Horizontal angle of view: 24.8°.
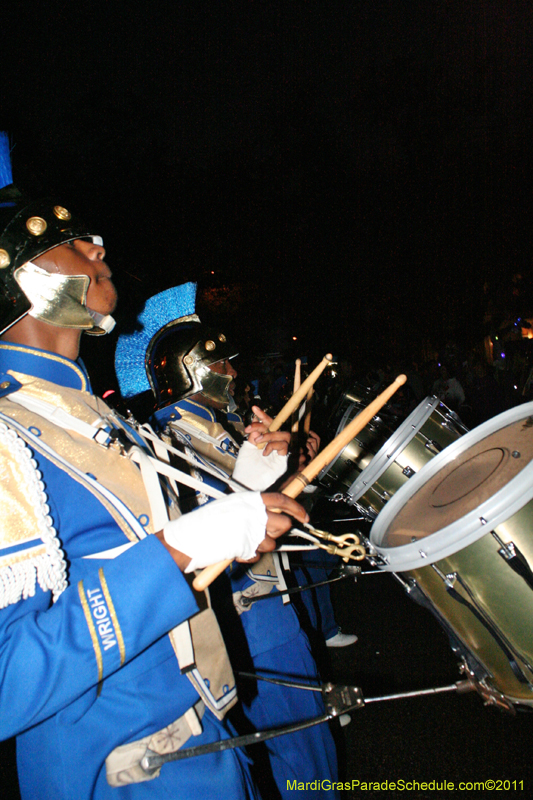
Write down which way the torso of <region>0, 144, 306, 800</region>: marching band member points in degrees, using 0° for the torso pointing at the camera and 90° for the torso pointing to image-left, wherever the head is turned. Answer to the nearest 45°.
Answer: approximately 270°

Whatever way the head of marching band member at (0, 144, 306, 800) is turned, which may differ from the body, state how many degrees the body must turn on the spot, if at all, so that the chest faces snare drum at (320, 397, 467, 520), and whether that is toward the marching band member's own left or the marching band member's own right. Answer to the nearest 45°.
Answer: approximately 45° to the marching band member's own left

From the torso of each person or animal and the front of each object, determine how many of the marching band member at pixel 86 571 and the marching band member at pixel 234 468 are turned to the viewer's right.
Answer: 2

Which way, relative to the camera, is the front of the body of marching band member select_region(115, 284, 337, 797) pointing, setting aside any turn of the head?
to the viewer's right

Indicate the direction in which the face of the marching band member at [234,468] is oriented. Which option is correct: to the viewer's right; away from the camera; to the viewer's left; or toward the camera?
to the viewer's right

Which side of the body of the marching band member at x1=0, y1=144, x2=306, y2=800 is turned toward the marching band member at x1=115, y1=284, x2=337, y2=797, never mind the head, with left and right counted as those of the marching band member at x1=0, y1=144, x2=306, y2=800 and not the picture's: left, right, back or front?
left

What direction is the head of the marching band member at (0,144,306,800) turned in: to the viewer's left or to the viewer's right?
to the viewer's right
